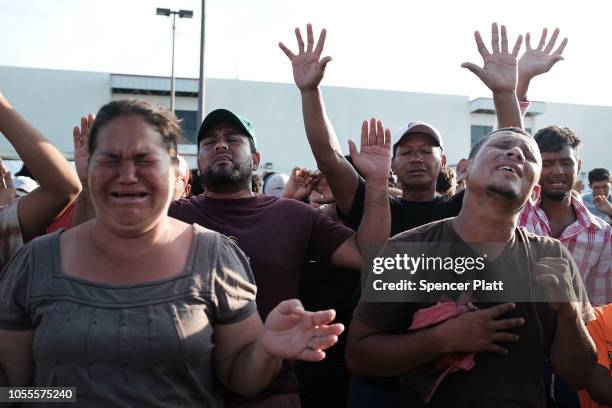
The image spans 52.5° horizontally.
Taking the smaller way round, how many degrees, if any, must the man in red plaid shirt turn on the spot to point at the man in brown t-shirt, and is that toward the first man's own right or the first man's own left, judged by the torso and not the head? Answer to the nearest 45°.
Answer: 0° — they already face them

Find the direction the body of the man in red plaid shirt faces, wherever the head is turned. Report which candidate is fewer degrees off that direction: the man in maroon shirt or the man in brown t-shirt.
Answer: the man in brown t-shirt

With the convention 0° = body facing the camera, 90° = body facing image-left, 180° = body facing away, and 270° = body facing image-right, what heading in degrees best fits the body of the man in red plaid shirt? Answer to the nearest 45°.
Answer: approximately 0°

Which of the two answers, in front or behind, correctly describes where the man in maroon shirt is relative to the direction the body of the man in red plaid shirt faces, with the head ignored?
in front
